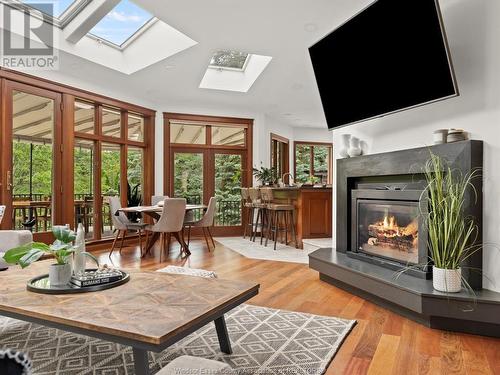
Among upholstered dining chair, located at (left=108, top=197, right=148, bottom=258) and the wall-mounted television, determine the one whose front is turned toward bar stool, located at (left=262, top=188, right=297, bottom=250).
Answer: the upholstered dining chair

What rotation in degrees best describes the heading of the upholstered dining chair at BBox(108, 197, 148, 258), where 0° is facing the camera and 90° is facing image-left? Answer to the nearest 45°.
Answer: approximately 270°

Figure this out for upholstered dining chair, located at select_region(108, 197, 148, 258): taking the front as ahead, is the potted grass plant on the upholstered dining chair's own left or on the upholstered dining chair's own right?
on the upholstered dining chair's own right

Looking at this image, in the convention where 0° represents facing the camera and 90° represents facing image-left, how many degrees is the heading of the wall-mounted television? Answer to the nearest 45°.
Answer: approximately 45°

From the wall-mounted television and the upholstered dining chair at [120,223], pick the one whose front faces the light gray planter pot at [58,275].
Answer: the wall-mounted television

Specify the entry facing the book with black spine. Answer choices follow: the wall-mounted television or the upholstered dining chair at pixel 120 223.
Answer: the wall-mounted television

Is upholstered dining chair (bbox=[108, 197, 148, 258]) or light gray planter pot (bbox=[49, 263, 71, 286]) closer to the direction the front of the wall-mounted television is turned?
the light gray planter pot

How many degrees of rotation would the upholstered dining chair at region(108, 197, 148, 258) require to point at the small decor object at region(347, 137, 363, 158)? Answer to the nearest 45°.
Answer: approximately 45° to its right

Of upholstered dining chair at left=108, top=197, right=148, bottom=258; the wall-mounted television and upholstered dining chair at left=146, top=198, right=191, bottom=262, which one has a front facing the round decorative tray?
the wall-mounted television

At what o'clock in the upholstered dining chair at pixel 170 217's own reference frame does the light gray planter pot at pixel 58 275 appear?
The light gray planter pot is roughly at 8 o'clock from the upholstered dining chair.

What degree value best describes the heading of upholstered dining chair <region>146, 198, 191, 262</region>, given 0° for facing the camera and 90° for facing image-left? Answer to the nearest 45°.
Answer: approximately 135°

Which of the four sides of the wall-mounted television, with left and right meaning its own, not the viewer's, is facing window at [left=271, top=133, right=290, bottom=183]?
right
